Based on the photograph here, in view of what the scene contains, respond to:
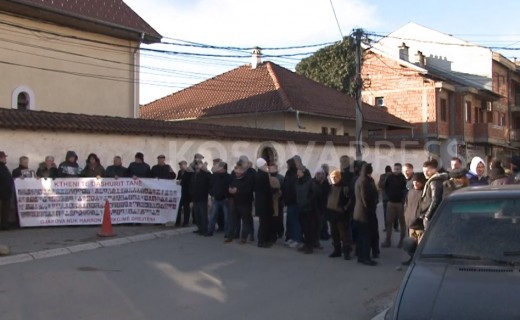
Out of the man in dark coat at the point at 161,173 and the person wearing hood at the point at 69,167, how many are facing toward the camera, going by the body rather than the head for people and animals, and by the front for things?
2

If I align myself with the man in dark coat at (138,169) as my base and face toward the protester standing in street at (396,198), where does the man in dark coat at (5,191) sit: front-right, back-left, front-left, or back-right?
back-right

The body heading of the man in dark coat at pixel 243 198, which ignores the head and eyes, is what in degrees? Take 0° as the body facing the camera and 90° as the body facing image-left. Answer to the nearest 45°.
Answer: approximately 45°

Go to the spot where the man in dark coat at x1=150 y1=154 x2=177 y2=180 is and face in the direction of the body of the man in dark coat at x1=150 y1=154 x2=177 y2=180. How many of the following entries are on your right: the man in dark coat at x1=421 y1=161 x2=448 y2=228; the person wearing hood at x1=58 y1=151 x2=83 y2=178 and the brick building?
1

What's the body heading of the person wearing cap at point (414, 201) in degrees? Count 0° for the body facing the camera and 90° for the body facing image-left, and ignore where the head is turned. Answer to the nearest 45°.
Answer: approximately 45°

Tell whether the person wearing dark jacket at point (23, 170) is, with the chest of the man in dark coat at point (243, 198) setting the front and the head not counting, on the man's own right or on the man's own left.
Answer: on the man's own right

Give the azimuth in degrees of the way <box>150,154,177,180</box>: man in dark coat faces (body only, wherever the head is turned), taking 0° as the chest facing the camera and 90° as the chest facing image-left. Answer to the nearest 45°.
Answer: approximately 0°

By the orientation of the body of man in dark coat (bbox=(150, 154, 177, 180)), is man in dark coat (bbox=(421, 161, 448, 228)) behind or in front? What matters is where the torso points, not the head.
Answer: in front

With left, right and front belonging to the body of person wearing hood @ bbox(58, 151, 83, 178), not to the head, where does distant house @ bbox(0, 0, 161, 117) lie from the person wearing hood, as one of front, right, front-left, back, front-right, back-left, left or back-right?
back

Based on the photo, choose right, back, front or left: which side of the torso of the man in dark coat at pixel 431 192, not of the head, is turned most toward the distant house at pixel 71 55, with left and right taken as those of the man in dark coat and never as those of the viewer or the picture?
right
